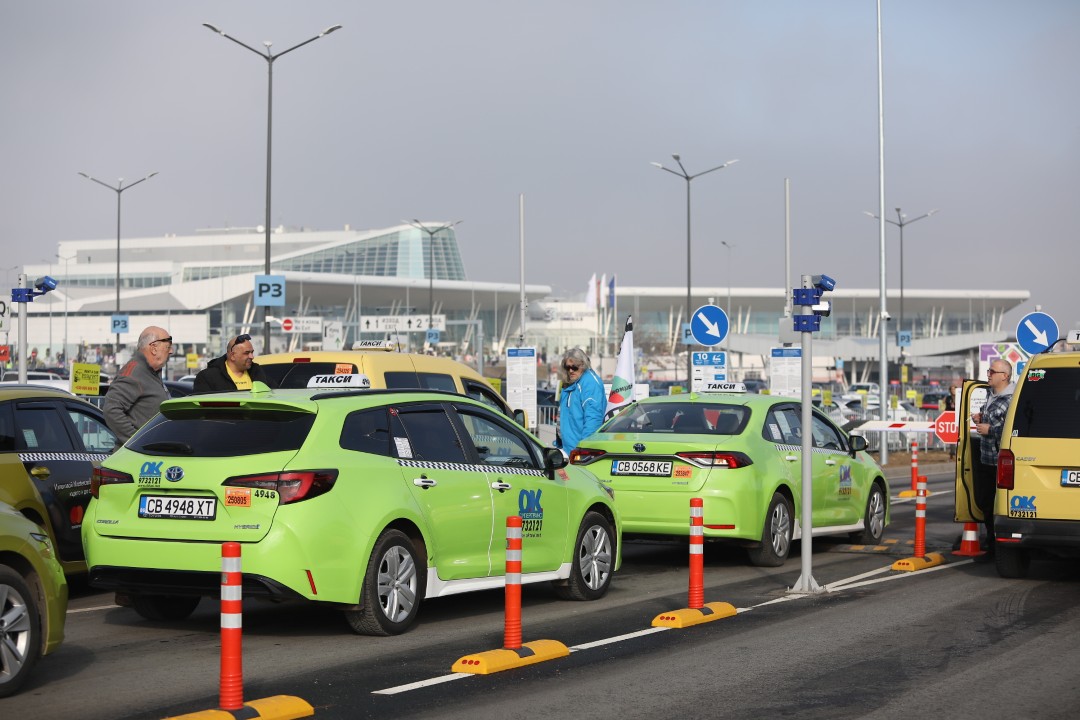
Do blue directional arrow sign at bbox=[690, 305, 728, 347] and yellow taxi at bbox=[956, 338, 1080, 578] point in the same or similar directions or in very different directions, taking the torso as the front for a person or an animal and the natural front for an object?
very different directions

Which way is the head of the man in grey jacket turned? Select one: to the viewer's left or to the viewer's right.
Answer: to the viewer's right

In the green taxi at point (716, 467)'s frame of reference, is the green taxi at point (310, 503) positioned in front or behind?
behind

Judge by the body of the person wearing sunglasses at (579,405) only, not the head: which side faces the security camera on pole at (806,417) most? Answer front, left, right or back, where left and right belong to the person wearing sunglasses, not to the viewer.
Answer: left

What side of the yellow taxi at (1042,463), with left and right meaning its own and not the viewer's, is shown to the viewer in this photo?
back

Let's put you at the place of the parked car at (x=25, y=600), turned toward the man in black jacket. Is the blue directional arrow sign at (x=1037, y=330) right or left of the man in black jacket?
right

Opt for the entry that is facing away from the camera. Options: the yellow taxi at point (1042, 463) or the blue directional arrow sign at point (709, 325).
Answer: the yellow taxi

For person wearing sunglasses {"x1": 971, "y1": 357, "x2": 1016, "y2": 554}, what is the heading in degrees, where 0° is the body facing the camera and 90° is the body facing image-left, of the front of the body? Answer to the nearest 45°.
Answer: approximately 90°

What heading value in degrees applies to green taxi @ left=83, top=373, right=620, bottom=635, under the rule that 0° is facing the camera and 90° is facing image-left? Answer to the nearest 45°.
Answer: approximately 225°
